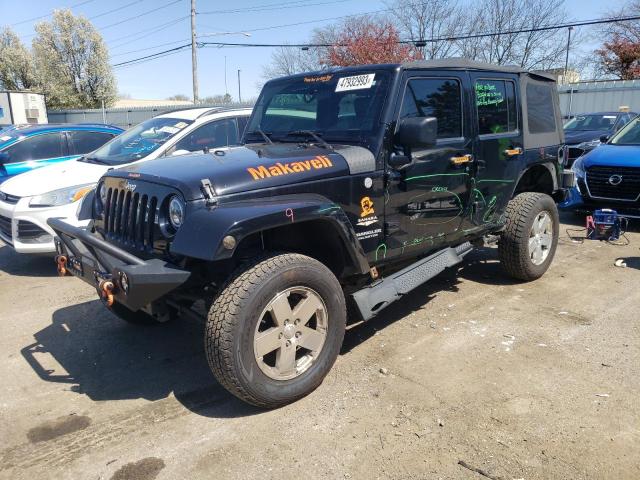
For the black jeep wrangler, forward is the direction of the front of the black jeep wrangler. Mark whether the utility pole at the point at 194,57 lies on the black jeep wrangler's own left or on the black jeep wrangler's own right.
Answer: on the black jeep wrangler's own right

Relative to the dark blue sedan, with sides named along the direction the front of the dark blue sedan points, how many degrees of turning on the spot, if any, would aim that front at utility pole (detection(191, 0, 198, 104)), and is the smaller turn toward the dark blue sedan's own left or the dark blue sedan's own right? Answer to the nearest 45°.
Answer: approximately 90° to the dark blue sedan's own right

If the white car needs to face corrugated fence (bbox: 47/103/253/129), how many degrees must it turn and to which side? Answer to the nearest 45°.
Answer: approximately 135° to its right

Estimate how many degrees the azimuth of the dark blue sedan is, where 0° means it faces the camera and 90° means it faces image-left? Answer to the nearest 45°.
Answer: approximately 45°

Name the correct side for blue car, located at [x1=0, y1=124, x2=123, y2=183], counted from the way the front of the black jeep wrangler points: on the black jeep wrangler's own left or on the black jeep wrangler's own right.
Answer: on the black jeep wrangler's own right

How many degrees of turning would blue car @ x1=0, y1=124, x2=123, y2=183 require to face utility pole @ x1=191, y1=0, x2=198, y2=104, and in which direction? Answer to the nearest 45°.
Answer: approximately 135° to its right

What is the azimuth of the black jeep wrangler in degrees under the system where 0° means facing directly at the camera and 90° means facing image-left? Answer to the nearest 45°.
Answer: approximately 45°

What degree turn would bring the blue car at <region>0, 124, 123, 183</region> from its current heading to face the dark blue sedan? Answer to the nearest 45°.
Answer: approximately 135° to its left

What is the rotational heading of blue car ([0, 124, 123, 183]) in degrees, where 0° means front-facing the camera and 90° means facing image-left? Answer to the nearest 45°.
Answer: approximately 45°

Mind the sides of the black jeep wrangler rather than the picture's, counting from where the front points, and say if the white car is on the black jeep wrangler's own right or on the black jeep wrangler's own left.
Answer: on the black jeep wrangler's own right

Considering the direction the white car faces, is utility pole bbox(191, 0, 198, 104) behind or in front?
behind
